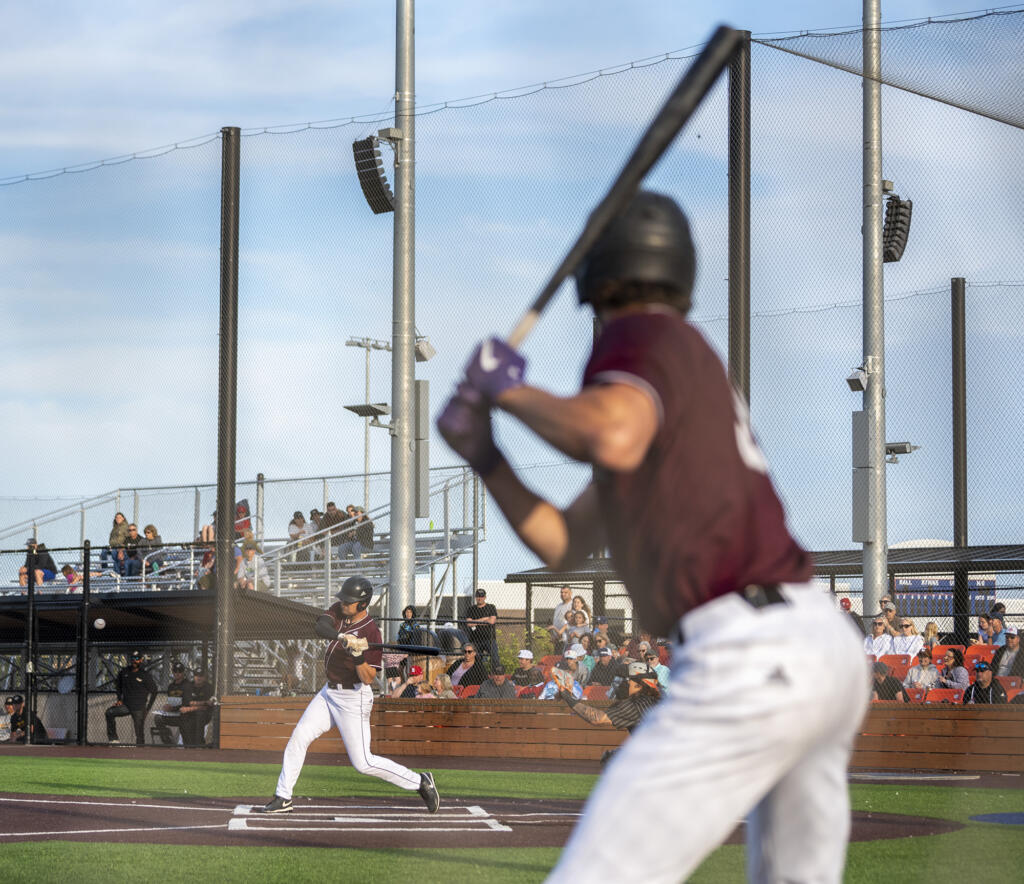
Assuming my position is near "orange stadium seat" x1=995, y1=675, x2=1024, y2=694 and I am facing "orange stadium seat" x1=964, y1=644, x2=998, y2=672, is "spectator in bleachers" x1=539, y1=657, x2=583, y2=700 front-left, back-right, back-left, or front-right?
front-left

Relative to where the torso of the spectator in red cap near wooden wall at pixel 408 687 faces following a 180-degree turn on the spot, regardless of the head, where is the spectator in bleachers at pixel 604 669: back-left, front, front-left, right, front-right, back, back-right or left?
right

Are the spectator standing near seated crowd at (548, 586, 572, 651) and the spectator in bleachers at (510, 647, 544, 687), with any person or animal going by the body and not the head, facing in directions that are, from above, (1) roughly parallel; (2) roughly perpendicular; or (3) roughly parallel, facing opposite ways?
roughly parallel

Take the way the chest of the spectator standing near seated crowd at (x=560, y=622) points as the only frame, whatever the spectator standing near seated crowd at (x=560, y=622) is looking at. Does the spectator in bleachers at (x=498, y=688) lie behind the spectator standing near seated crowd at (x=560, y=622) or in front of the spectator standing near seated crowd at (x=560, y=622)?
in front

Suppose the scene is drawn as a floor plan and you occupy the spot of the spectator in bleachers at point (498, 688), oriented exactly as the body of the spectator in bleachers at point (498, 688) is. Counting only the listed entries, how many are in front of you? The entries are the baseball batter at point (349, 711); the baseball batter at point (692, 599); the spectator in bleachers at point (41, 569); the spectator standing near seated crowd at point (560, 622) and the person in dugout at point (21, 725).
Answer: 2

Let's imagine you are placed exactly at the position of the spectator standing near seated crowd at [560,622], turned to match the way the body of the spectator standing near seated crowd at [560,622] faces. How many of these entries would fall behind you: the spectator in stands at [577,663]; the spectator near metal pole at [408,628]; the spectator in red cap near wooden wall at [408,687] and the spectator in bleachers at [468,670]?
0

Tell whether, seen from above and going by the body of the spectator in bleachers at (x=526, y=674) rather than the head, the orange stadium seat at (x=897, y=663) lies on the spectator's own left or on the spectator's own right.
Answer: on the spectator's own left

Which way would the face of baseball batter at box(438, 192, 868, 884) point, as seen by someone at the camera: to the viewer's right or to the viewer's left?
to the viewer's left

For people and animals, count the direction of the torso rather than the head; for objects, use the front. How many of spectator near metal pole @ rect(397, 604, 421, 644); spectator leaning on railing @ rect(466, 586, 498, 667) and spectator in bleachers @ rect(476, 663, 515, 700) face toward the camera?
3

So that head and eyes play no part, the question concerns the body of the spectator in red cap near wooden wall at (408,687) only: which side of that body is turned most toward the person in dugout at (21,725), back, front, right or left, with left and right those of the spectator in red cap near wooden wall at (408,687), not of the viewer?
right

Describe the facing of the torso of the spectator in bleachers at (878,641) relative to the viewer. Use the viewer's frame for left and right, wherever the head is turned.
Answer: facing the viewer and to the left of the viewer

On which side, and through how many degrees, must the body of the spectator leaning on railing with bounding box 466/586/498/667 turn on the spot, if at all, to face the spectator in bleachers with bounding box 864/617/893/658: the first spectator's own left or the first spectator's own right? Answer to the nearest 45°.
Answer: approximately 45° to the first spectator's own left

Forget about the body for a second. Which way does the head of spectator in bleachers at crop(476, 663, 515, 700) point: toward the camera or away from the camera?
toward the camera

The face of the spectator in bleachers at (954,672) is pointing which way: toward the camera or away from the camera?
toward the camera

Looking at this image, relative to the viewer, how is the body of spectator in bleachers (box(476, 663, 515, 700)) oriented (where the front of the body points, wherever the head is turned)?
toward the camera

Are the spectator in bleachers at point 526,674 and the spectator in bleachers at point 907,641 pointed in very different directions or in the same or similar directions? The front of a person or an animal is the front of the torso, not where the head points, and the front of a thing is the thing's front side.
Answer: same or similar directions

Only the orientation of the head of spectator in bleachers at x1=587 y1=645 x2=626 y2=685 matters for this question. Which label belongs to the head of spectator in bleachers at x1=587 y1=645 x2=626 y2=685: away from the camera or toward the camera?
toward the camera

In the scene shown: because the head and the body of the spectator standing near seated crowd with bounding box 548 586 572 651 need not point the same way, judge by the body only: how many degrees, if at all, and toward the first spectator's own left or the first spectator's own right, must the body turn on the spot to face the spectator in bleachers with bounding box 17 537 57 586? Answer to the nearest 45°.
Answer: approximately 90° to the first spectator's own right

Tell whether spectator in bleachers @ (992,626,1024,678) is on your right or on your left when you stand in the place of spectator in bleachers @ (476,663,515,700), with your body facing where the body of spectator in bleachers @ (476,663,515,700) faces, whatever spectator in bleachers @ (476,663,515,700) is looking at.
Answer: on your left
